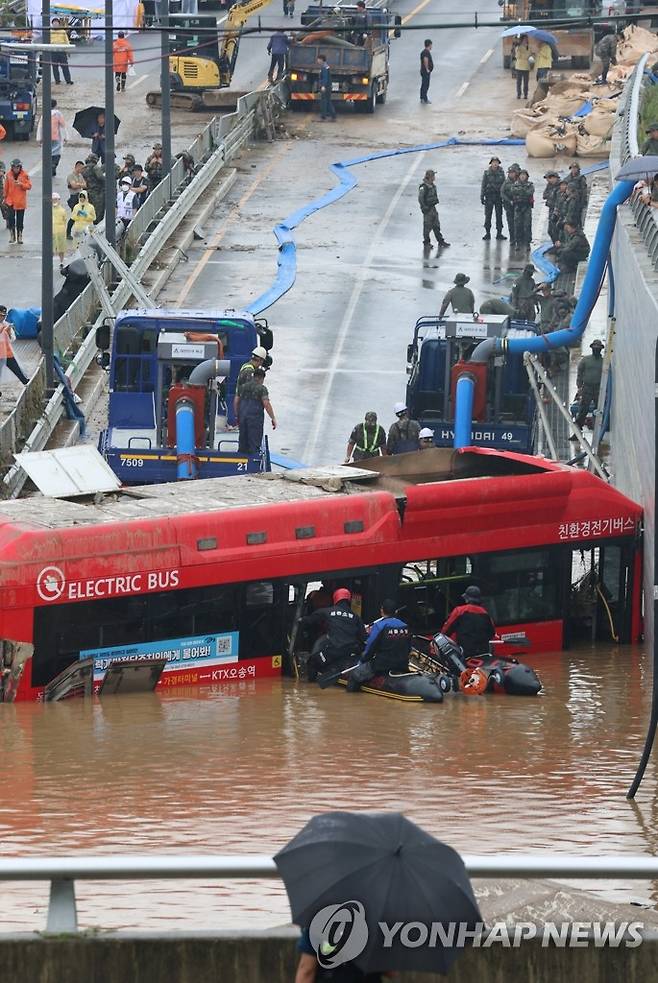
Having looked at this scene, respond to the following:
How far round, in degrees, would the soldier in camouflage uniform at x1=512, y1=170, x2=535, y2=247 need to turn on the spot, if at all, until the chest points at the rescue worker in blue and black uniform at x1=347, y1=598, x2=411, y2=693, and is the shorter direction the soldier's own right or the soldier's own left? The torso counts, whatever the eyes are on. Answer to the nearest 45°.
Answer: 0° — they already face them

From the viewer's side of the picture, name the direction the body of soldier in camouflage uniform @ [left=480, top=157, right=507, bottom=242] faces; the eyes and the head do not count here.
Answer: toward the camera

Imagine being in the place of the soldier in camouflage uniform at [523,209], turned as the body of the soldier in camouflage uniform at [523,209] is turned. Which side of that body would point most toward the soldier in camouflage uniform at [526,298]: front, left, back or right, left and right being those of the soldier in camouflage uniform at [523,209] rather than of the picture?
front

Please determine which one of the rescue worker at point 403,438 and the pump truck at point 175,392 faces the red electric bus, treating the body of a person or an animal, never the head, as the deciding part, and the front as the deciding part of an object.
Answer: the rescue worker

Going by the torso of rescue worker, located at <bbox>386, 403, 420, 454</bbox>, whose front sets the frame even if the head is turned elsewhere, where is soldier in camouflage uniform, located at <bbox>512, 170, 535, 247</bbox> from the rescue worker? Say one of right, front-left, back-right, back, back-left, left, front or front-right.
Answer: front

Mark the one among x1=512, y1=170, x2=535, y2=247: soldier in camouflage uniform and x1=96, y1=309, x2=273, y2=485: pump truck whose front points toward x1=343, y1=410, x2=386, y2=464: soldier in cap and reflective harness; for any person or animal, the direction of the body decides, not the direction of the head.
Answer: the soldier in camouflage uniform

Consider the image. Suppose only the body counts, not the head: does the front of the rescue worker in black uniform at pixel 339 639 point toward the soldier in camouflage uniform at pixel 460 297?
yes

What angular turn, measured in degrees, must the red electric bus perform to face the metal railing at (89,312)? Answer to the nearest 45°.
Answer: approximately 90° to its left

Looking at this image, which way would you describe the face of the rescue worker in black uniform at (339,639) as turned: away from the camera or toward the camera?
away from the camera

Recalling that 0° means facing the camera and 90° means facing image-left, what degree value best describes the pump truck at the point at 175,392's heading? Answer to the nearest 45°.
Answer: approximately 180°

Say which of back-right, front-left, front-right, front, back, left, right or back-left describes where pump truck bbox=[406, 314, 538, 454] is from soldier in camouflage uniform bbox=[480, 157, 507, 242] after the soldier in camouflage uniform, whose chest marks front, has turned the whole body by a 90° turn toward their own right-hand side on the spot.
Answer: left

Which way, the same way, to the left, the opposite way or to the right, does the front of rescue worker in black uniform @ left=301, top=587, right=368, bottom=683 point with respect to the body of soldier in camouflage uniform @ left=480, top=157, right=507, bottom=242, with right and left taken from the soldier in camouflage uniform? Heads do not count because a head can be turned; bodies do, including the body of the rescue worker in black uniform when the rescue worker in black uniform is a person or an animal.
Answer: the opposite way

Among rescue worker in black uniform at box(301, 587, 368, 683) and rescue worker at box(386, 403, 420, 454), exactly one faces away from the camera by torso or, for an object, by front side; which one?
the rescue worker in black uniform

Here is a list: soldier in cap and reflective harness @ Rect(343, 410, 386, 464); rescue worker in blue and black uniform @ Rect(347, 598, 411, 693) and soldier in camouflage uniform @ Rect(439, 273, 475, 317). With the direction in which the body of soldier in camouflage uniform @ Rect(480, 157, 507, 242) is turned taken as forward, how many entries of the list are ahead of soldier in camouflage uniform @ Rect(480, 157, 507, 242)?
3
